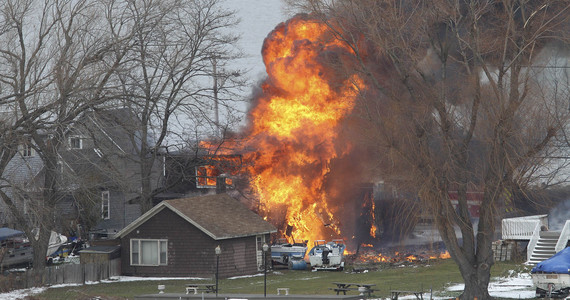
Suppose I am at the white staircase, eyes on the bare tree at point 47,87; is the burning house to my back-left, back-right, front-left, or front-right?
front-right

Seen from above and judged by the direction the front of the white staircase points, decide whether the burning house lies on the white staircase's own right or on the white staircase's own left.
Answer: on the white staircase's own right

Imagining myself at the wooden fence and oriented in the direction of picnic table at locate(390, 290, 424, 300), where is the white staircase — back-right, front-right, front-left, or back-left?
front-left

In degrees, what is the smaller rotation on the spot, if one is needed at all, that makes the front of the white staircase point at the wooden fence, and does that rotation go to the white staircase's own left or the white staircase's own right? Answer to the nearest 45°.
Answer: approximately 90° to the white staircase's own right

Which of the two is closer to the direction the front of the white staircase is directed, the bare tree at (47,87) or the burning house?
the bare tree

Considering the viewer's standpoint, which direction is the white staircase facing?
facing the viewer and to the left of the viewer

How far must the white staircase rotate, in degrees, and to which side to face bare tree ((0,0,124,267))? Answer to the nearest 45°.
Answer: approximately 90° to its right

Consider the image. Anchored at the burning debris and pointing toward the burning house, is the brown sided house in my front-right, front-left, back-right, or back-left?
front-left

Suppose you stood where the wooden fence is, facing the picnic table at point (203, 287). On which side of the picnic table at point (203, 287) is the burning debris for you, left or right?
left

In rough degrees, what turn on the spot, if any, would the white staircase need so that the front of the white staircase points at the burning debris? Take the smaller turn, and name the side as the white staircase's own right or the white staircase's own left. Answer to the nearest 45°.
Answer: approximately 45° to the white staircase's own right
